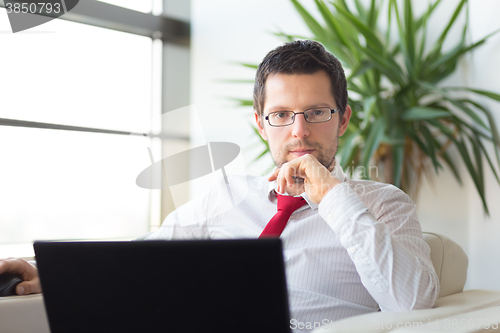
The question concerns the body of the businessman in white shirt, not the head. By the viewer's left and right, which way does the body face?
facing the viewer

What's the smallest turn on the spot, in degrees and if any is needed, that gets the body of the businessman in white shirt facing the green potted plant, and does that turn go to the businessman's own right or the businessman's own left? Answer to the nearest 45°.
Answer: approximately 135° to the businessman's own left

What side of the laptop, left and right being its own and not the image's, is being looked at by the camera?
back

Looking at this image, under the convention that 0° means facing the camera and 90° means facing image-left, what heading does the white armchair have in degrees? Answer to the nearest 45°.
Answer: approximately 45°

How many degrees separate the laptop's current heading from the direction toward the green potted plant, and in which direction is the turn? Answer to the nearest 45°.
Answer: approximately 45° to its right
